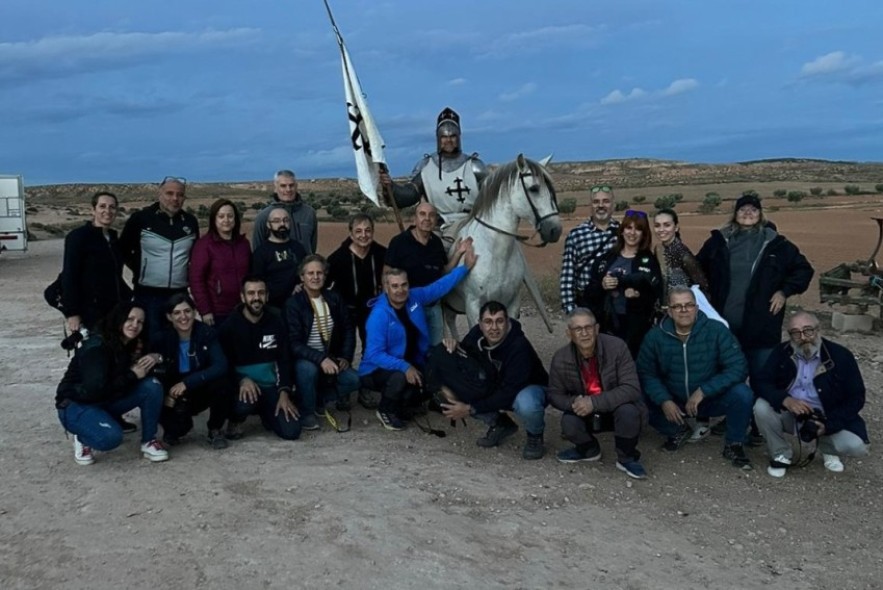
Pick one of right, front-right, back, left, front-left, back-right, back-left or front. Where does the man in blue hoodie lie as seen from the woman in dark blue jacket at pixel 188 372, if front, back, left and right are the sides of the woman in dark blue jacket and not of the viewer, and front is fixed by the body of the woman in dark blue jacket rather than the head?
left

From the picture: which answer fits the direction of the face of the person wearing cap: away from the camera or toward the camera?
toward the camera

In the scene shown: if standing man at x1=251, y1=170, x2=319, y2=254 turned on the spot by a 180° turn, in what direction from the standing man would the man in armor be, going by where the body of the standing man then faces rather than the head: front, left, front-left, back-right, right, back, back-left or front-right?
right

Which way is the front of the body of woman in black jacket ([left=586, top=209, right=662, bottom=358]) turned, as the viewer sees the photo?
toward the camera

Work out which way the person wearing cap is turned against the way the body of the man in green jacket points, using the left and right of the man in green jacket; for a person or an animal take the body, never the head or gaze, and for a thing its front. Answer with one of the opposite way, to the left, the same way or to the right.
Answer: the same way

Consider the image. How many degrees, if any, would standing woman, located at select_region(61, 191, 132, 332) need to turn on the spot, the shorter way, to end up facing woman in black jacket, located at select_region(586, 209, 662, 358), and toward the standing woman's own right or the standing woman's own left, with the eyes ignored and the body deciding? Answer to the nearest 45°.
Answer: approximately 45° to the standing woman's own left

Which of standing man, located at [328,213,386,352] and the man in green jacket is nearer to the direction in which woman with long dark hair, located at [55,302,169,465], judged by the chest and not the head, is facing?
the man in green jacket

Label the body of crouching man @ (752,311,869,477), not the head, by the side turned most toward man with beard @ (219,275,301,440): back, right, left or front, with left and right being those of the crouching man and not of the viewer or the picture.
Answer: right

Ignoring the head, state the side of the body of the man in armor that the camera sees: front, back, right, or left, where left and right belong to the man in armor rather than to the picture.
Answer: front

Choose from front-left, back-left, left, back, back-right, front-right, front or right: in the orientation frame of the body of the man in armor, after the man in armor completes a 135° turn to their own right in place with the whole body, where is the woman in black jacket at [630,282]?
back

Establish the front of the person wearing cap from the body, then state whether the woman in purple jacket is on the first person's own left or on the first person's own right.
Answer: on the first person's own right

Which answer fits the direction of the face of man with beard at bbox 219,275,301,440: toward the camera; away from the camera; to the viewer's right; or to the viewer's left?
toward the camera

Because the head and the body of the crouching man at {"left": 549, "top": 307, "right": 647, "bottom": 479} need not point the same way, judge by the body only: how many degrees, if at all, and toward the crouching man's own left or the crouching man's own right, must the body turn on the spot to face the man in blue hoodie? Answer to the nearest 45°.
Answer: approximately 135° to the crouching man's own right

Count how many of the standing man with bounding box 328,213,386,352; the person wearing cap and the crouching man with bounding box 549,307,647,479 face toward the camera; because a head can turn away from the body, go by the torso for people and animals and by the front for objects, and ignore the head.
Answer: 3

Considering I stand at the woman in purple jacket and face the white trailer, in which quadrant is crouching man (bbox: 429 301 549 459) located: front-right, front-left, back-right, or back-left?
back-right

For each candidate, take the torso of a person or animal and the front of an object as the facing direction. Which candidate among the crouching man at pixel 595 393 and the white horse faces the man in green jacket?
the white horse

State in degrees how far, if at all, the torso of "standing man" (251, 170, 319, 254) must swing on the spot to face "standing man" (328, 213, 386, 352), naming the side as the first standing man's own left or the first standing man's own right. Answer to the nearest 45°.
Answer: approximately 45° to the first standing man's own left

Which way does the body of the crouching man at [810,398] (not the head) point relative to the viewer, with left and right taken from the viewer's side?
facing the viewer

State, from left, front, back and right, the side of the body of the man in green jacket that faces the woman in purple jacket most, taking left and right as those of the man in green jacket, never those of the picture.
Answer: right

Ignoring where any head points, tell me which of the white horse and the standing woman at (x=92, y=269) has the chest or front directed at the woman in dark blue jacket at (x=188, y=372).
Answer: the standing woman

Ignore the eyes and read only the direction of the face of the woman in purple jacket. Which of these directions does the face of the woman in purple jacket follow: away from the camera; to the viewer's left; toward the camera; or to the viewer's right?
toward the camera
